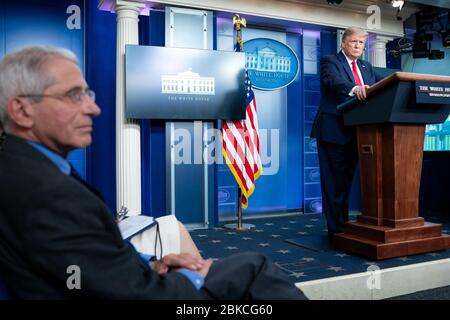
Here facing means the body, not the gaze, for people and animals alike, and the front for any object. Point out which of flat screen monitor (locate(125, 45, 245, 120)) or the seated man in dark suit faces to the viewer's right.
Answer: the seated man in dark suit

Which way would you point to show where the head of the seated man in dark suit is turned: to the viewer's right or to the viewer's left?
to the viewer's right

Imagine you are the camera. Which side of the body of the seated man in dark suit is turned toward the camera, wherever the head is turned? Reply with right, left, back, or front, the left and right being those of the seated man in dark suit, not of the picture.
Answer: right

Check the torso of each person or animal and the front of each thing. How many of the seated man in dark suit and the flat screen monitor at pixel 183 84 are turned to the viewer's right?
1
